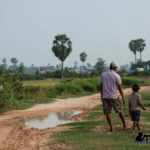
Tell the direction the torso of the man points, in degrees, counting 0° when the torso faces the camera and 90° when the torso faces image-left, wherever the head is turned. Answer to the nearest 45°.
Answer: approximately 225°

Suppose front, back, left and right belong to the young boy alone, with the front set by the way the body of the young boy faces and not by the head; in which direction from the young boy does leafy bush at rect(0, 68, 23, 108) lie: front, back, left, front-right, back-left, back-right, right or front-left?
left

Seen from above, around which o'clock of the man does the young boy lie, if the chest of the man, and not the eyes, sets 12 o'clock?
The young boy is roughly at 2 o'clock from the man.

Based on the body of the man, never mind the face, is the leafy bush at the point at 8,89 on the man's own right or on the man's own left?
on the man's own left

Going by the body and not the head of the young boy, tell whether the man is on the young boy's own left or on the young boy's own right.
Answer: on the young boy's own left

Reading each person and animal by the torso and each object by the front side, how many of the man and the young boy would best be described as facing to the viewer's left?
0

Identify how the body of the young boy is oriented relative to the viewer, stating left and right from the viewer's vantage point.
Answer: facing away from the viewer and to the right of the viewer
